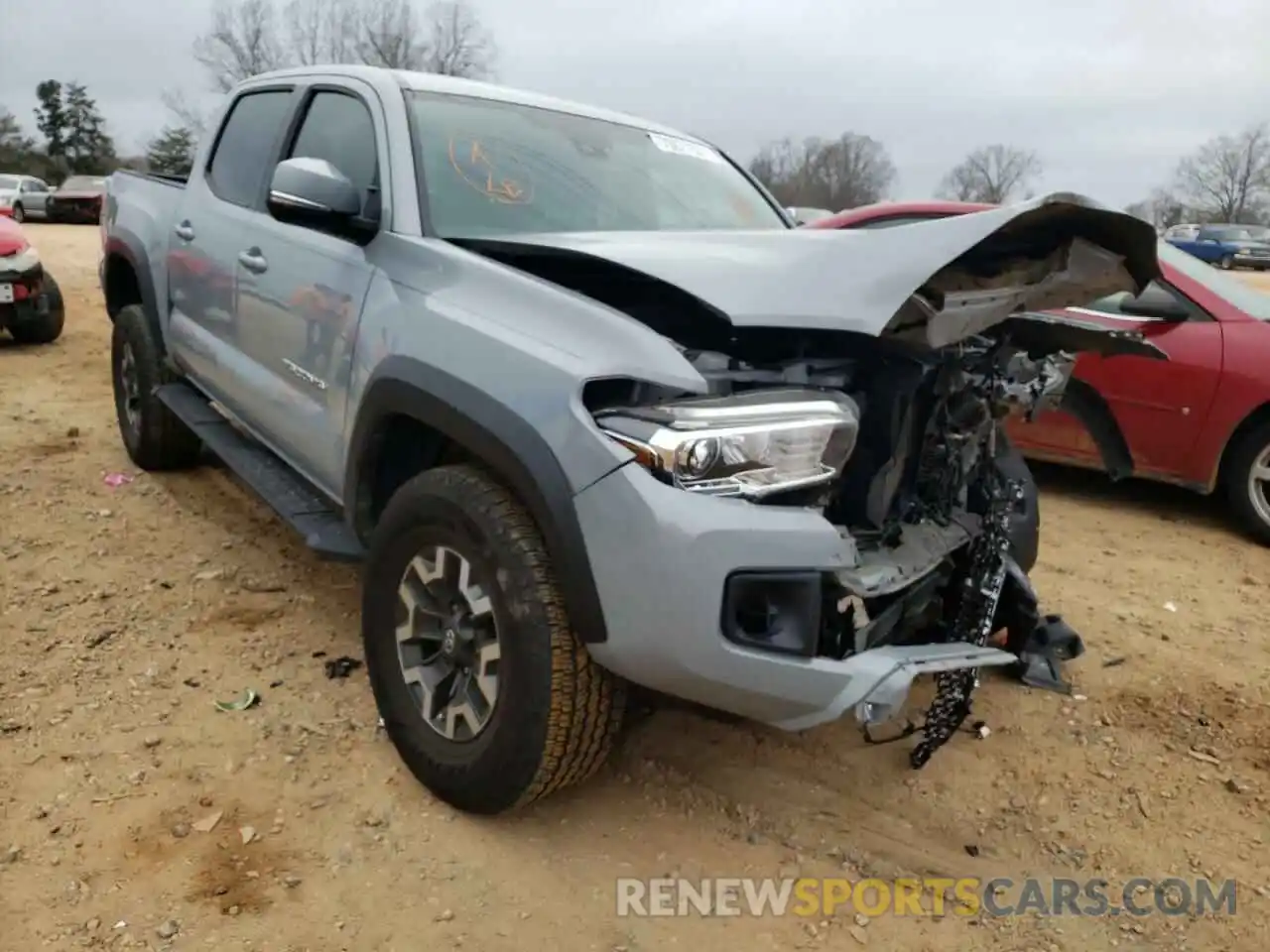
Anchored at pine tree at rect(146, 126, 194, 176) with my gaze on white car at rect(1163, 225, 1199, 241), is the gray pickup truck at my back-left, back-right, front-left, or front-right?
front-right

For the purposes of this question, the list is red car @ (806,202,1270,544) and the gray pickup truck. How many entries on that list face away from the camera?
0

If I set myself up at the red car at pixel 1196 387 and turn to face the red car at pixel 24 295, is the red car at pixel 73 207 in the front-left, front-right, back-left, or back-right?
front-right

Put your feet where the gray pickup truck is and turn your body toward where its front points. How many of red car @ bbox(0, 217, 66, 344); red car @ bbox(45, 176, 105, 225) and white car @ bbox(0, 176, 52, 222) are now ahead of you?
0

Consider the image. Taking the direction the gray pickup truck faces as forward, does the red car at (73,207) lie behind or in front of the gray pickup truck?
behind

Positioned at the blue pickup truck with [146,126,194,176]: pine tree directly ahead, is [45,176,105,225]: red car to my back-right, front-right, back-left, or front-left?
front-left

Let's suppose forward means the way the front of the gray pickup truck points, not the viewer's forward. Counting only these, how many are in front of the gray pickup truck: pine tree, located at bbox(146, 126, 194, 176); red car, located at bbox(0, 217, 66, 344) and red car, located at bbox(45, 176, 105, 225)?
0

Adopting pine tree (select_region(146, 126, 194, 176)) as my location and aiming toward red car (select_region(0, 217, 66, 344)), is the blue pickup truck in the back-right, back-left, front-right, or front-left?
front-left

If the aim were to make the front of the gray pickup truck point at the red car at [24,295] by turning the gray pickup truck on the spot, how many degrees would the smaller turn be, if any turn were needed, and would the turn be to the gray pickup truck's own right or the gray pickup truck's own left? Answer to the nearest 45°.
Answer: approximately 180°

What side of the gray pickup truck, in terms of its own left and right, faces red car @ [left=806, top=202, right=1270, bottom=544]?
left

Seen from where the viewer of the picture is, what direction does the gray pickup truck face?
facing the viewer and to the right of the viewer
